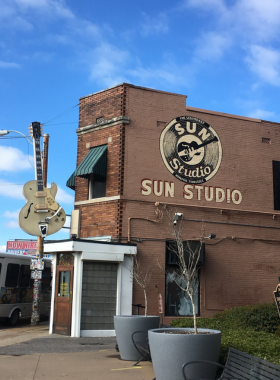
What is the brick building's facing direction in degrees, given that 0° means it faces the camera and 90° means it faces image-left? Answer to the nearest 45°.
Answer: approximately 45°

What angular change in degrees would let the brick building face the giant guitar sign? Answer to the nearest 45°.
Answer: approximately 45° to its right

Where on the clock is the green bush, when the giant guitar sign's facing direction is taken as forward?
The green bush is roughly at 11 o'clock from the giant guitar sign.

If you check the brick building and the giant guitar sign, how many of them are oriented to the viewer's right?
0

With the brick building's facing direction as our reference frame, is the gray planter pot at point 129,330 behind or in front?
in front
